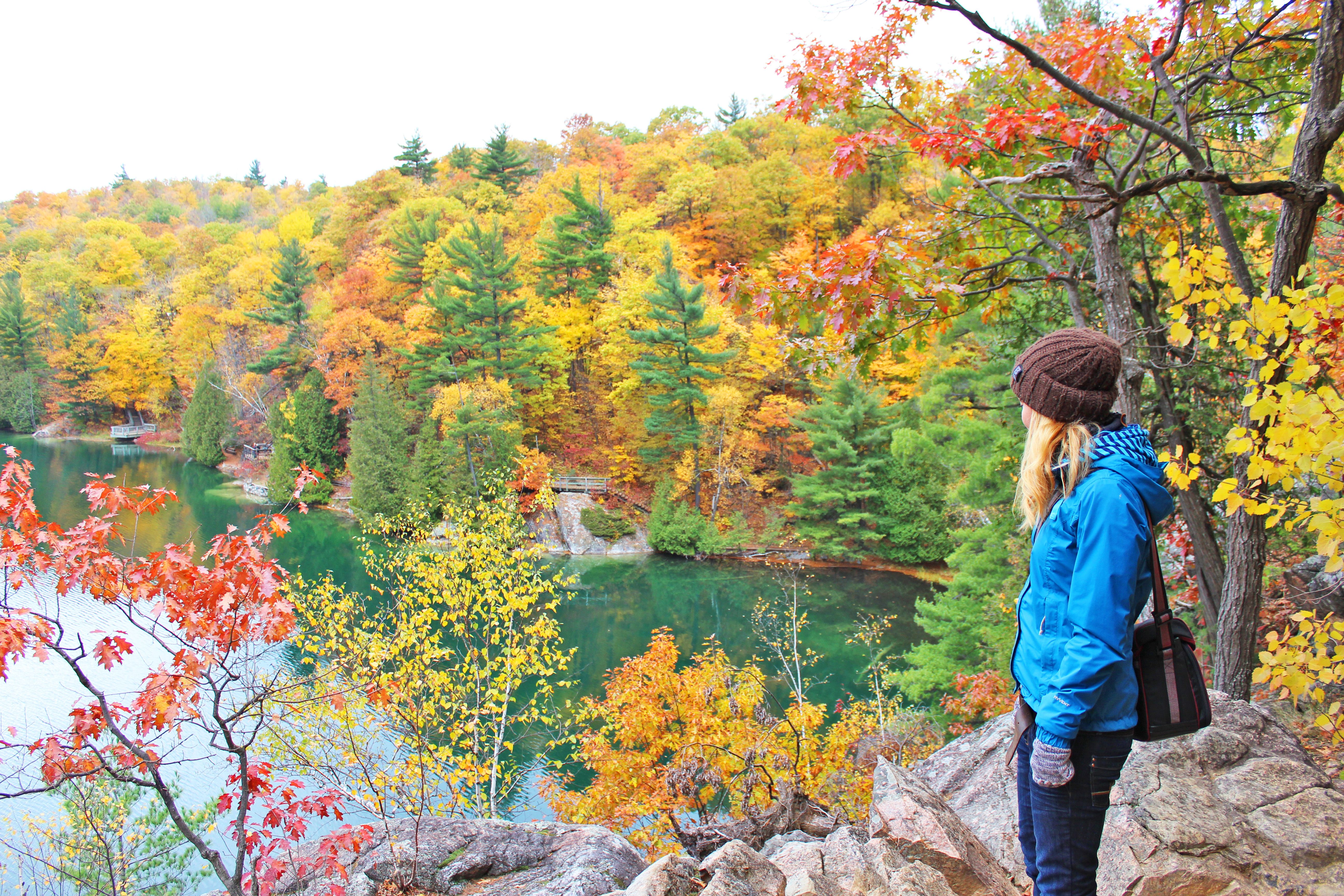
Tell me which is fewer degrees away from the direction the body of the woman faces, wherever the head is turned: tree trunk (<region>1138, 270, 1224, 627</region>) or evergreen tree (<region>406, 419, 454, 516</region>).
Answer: the evergreen tree

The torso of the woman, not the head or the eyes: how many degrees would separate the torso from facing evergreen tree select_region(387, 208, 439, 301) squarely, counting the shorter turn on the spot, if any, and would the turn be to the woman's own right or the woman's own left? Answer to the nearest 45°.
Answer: approximately 45° to the woman's own right

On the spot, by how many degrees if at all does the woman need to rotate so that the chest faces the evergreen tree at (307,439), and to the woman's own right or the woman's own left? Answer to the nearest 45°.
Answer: approximately 45° to the woman's own right

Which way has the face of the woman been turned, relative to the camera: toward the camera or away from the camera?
away from the camera

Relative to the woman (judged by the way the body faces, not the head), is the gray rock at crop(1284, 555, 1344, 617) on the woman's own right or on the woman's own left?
on the woman's own right

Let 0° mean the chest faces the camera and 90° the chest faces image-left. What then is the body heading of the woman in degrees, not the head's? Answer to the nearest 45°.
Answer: approximately 90°
